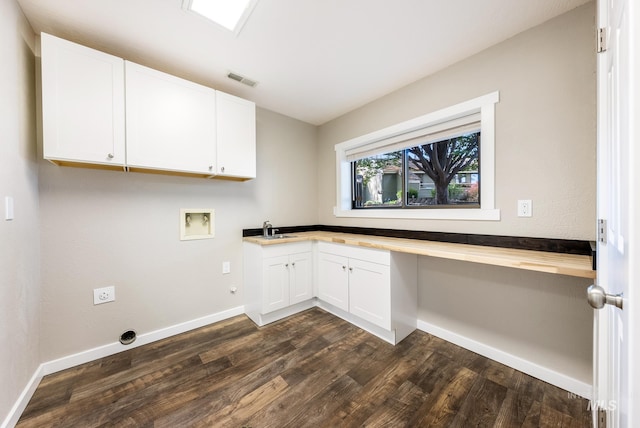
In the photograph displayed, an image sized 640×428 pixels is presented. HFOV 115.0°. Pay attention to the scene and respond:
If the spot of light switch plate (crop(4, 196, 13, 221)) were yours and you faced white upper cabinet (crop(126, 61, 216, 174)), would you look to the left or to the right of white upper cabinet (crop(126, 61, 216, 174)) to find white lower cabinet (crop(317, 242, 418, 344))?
right

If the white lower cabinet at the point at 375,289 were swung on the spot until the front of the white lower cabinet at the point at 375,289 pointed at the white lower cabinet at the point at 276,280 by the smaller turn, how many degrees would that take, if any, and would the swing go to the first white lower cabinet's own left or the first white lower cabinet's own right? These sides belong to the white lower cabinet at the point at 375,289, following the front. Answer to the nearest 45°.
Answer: approximately 45° to the first white lower cabinet's own right

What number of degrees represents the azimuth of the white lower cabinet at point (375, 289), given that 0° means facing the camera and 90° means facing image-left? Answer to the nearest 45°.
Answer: approximately 45°
